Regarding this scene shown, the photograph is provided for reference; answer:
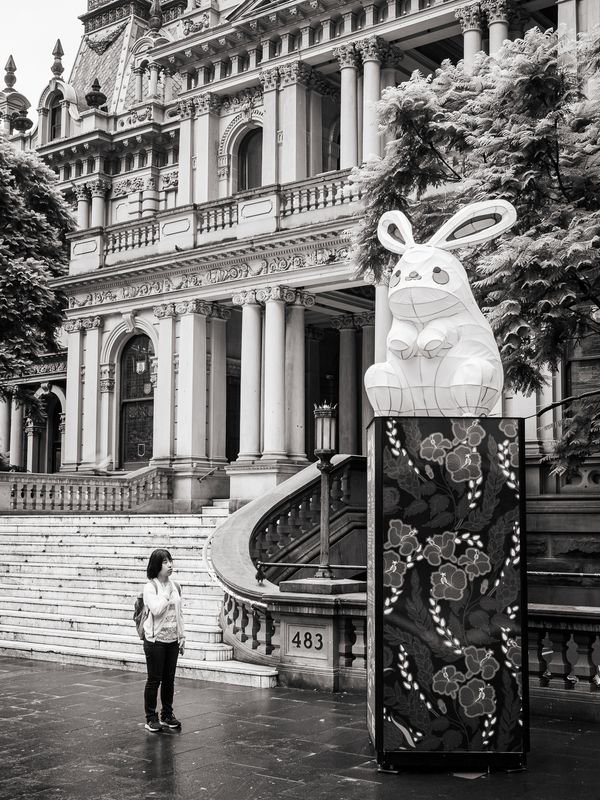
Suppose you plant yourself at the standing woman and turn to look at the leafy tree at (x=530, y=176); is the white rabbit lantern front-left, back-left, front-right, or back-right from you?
front-right

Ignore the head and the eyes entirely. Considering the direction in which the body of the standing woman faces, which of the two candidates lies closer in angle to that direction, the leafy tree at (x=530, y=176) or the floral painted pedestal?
the floral painted pedestal

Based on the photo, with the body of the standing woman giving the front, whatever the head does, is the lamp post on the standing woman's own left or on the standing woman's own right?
on the standing woman's own left

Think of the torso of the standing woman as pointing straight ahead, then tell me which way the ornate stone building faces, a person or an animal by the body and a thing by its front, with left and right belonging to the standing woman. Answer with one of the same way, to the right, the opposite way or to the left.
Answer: to the right

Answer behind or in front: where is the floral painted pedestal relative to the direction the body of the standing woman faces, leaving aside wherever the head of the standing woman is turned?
in front

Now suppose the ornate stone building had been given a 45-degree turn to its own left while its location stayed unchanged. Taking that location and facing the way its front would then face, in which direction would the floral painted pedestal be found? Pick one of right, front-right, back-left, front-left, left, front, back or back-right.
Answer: front

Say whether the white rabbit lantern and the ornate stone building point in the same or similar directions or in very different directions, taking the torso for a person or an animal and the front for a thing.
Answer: same or similar directions

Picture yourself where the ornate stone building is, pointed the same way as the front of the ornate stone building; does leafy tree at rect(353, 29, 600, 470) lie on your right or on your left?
on your left

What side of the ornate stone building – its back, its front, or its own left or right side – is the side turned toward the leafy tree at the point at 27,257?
right

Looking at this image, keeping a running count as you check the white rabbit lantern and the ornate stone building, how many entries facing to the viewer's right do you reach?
0

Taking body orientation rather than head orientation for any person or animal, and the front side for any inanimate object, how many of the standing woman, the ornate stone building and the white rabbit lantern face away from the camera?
0

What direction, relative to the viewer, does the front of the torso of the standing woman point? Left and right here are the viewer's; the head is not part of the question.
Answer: facing the viewer and to the right of the viewer

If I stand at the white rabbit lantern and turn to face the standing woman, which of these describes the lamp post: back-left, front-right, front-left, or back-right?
front-right

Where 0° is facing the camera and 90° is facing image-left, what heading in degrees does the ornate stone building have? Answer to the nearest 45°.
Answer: approximately 45°

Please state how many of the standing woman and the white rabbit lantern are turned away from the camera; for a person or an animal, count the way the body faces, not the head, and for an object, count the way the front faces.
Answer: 0
